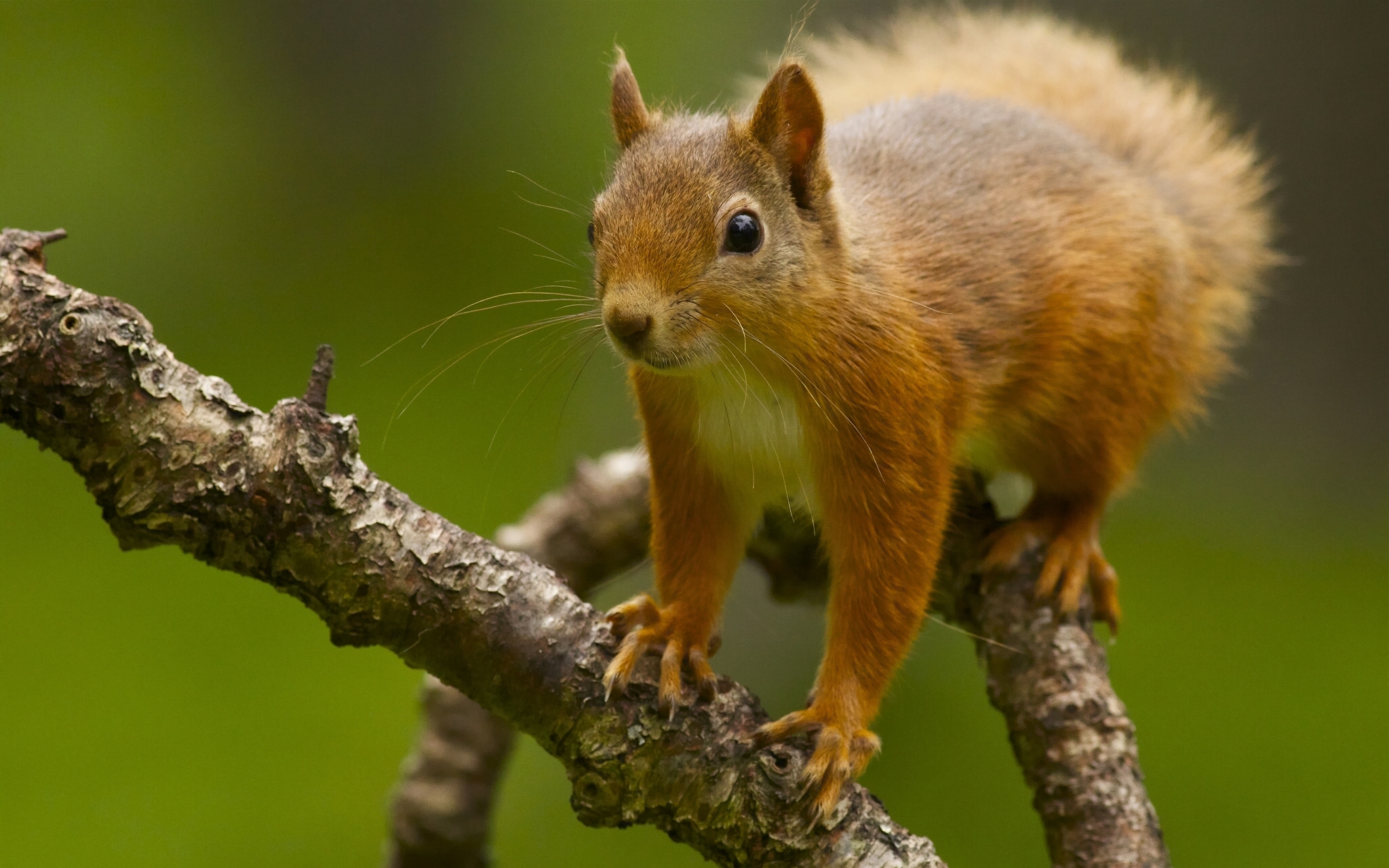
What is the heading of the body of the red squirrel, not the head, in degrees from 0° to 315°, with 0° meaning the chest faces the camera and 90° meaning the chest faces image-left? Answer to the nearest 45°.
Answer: approximately 45°
